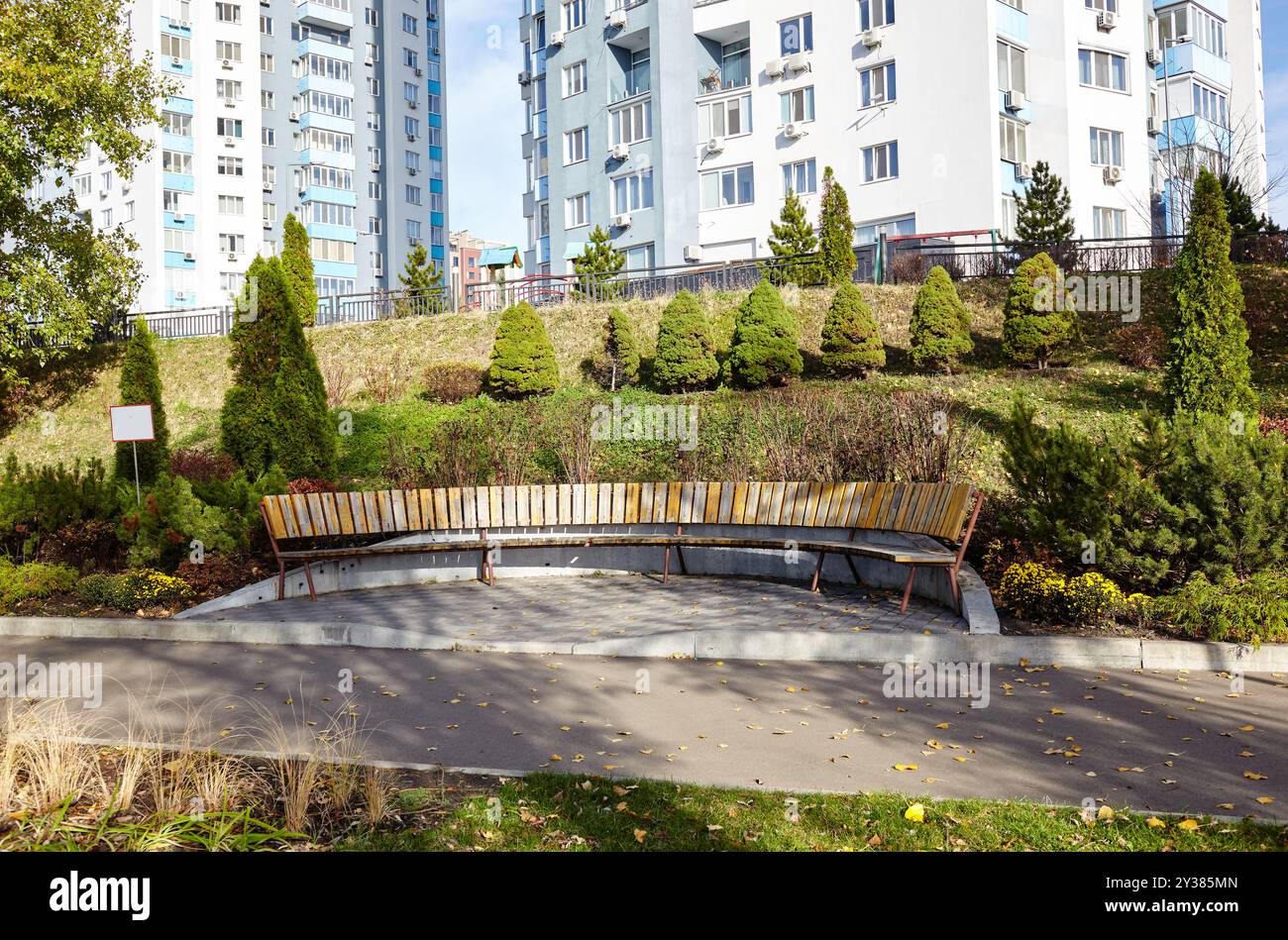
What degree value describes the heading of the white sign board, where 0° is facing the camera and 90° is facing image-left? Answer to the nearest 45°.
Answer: approximately 0°

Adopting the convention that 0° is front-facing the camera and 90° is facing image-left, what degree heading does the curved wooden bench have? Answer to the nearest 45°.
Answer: approximately 0°

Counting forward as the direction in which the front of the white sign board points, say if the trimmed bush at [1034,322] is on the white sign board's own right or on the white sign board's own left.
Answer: on the white sign board's own left

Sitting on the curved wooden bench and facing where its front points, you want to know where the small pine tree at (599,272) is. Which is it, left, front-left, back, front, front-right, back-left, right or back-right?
back
